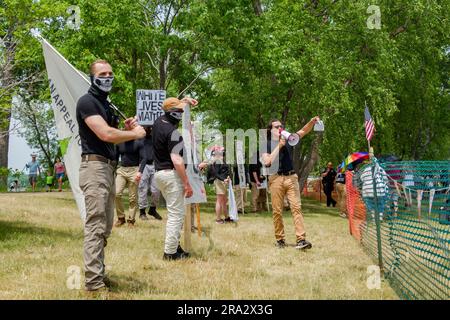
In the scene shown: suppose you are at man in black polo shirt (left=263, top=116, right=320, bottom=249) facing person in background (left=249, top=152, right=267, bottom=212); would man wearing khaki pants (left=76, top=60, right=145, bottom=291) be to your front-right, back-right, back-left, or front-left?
back-left

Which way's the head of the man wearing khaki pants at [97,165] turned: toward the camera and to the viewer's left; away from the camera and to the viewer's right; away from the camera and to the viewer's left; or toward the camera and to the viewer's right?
toward the camera and to the viewer's right

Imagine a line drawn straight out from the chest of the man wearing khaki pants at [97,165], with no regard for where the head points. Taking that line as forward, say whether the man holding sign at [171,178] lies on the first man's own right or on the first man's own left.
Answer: on the first man's own left

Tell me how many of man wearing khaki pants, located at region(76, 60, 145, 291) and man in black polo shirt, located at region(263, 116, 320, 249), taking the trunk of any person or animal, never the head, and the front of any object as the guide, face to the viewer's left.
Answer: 0

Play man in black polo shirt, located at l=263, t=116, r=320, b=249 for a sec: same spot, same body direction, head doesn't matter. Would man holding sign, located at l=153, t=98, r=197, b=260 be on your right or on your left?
on your right

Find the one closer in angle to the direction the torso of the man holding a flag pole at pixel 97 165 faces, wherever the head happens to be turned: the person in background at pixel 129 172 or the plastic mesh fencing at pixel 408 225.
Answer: the plastic mesh fencing

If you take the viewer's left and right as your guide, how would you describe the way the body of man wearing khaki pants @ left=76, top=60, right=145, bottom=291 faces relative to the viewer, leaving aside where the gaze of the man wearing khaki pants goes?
facing to the right of the viewer

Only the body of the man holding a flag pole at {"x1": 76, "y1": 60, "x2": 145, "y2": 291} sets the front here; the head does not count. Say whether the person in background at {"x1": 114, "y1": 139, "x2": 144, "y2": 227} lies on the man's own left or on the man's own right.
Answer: on the man's own left
